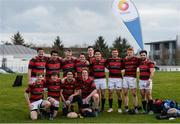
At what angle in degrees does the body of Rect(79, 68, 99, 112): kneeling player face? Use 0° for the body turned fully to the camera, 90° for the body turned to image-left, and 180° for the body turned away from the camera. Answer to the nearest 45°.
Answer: approximately 0°

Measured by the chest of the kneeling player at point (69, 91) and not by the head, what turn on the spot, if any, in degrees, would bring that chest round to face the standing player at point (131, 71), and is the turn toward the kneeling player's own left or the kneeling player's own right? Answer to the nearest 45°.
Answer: approximately 90° to the kneeling player's own left

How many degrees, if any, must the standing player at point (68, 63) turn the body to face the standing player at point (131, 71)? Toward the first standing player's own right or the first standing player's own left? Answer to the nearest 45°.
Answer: approximately 90° to the first standing player's own left

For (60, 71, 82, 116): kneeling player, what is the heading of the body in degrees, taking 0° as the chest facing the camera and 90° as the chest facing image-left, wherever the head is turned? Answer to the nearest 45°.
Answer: approximately 0°
